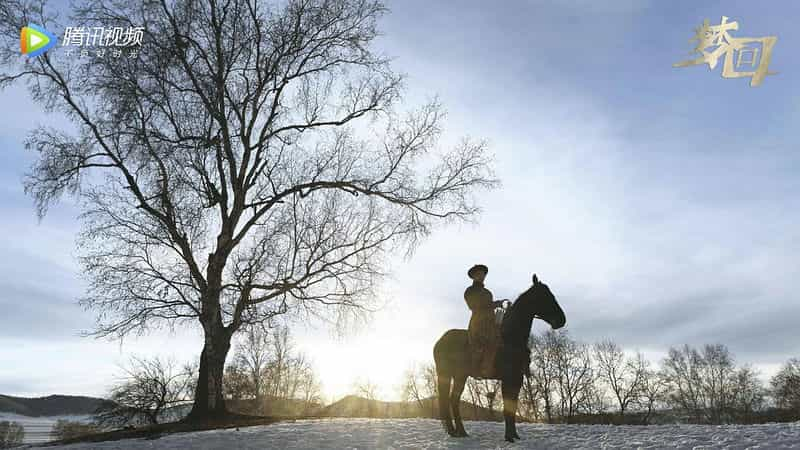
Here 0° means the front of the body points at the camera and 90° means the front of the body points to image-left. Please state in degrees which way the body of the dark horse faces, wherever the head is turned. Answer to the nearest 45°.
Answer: approximately 270°

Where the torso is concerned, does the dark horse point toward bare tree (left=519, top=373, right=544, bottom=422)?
no
